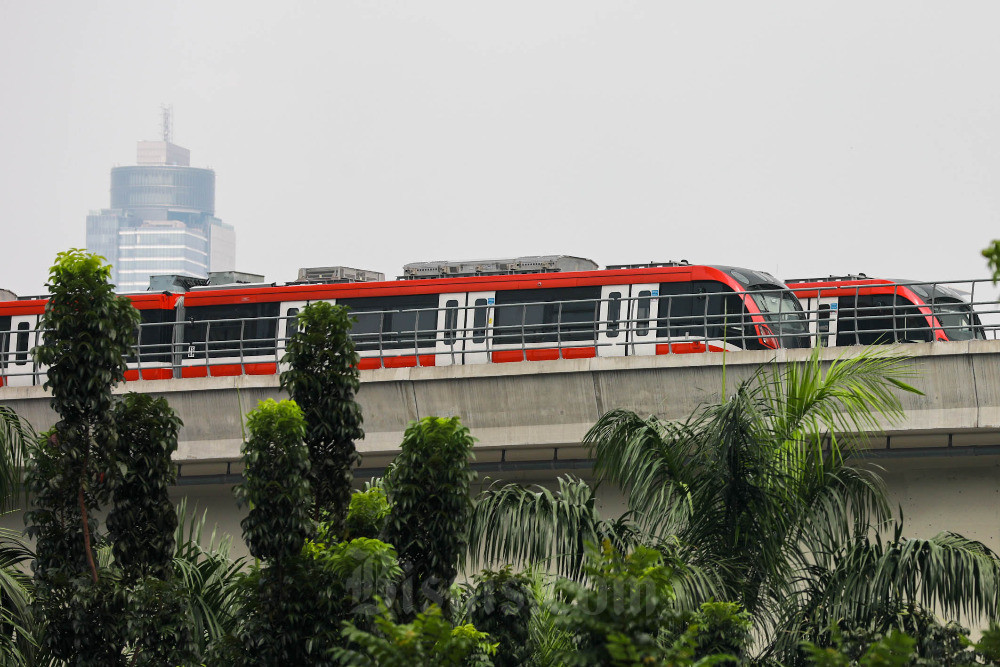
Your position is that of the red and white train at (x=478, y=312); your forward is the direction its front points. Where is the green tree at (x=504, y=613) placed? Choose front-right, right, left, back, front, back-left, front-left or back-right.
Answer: right

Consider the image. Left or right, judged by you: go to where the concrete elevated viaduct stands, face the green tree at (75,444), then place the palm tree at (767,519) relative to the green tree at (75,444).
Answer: left

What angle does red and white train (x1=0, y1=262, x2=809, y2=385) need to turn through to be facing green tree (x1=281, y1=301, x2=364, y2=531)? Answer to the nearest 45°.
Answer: approximately 90° to its right

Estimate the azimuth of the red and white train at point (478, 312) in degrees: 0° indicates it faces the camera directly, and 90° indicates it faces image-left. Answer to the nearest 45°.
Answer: approximately 270°

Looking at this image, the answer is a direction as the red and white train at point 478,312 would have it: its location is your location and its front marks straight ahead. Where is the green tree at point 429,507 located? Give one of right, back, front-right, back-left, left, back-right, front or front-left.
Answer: right

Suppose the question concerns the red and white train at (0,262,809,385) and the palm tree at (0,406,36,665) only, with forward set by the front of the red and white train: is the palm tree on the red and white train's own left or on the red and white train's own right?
on the red and white train's own right

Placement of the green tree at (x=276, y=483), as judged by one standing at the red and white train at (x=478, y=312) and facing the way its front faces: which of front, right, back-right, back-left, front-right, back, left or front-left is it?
right
